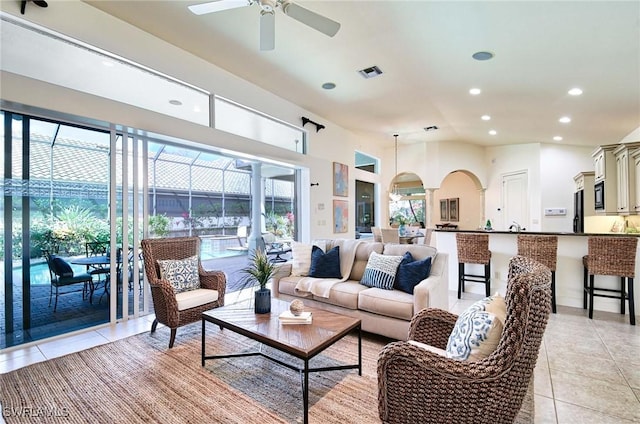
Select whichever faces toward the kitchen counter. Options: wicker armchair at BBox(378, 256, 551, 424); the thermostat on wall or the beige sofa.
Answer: the thermostat on wall

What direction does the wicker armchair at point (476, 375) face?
to the viewer's left

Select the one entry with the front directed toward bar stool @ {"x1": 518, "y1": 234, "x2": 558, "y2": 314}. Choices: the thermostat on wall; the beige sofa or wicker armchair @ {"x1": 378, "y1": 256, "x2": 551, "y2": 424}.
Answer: the thermostat on wall

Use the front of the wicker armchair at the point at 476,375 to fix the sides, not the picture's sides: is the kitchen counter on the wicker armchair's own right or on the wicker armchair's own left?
on the wicker armchair's own right

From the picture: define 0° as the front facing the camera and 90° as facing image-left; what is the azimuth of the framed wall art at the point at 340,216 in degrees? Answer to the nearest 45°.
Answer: approximately 315°

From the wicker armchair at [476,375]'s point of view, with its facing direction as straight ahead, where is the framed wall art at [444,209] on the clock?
The framed wall art is roughly at 3 o'clock from the wicker armchair.

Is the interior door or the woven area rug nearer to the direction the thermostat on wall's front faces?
the woven area rug

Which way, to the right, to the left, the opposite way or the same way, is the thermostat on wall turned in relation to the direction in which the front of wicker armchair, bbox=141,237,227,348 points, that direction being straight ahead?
to the right

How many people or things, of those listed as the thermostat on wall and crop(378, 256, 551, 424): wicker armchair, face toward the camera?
1
